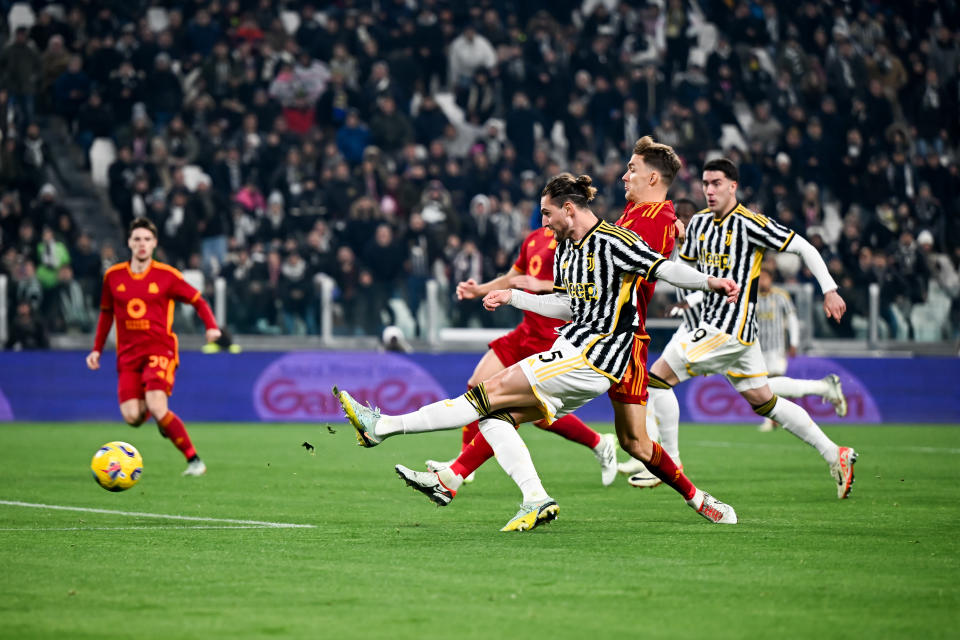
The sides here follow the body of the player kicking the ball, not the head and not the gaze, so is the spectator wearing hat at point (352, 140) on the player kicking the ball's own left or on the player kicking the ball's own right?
on the player kicking the ball's own right

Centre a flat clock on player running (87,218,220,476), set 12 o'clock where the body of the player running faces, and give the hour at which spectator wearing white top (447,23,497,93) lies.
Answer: The spectator wearing white top is roughly at 7 o'clock from the player running.

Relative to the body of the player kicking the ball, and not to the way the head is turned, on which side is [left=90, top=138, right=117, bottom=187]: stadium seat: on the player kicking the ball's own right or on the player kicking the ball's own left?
on the player kicking the ball's own right

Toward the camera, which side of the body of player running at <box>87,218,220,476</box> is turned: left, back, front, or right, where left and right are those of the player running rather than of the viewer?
front

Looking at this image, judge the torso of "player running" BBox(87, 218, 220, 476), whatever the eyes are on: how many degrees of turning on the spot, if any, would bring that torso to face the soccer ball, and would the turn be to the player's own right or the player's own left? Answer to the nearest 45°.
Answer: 0° — they already face it

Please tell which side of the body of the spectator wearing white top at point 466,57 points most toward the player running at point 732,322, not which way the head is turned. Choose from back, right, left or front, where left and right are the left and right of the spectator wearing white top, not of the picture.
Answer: front

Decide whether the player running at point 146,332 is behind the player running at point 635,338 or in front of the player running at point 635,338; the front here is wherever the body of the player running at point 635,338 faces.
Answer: in front

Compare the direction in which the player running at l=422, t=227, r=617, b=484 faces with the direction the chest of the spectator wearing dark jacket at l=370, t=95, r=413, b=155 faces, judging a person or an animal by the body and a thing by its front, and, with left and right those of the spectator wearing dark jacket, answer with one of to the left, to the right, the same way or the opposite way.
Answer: to the right

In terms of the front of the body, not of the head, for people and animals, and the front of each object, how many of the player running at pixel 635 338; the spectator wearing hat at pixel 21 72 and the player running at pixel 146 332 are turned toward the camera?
2

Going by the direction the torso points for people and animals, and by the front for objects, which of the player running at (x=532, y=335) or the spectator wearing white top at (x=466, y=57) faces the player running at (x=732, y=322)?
the spectator wearing white top

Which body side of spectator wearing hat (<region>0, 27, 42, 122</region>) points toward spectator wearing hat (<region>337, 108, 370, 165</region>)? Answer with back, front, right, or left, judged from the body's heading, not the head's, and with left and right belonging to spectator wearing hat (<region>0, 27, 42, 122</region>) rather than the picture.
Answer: left

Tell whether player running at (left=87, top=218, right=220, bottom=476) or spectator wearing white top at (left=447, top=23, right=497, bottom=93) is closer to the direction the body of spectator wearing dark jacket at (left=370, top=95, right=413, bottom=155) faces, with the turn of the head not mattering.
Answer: the player running

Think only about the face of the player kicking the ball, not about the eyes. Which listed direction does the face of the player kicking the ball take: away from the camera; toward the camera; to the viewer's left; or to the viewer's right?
to the viewer's left

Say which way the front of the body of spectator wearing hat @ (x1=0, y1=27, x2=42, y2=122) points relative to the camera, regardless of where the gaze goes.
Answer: toward the camera

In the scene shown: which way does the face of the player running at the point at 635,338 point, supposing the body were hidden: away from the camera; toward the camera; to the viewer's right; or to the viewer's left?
to the viewer's left

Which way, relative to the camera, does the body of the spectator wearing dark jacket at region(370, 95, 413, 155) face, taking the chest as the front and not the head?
toward the camera

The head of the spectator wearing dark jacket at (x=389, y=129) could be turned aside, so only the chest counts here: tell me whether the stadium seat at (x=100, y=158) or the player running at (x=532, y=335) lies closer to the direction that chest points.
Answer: the player running
